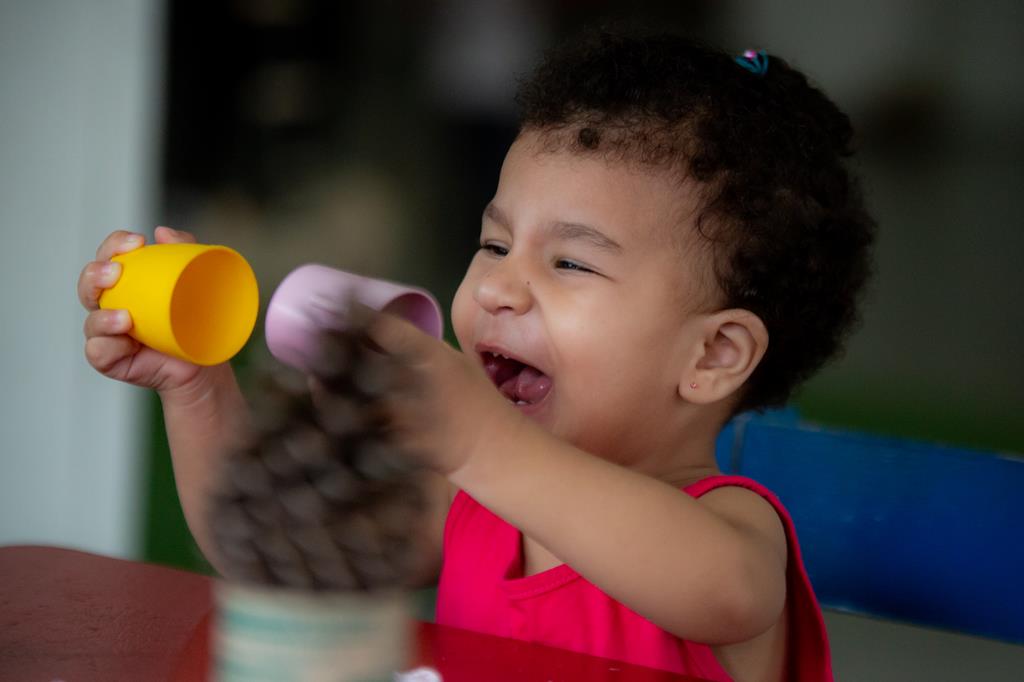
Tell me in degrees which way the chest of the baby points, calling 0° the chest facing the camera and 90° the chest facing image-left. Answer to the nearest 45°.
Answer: approximately 45°

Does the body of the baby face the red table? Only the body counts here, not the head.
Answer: yes

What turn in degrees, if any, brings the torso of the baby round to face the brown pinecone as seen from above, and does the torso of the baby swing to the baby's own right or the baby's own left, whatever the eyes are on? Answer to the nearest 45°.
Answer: approximately 45° to the baby's own left
